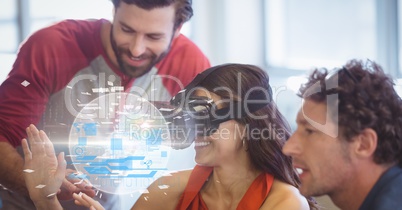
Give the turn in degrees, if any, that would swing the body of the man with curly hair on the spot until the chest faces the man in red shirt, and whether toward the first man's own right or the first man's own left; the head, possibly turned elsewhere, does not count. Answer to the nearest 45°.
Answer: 0° — they already face them

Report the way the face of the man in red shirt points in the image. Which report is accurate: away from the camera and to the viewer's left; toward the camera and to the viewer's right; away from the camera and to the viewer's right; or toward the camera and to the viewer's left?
toward the camera and to the viewer's left

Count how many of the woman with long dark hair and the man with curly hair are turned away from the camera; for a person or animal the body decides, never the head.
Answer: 0

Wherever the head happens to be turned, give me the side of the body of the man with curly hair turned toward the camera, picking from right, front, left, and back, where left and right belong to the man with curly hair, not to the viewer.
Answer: left

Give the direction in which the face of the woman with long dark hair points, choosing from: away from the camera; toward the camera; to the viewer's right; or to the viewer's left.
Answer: to the viewer's left

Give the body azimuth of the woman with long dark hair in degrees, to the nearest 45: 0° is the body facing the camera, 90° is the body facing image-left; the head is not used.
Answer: approximately 45°
